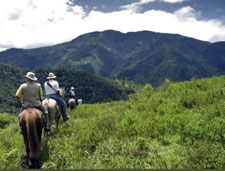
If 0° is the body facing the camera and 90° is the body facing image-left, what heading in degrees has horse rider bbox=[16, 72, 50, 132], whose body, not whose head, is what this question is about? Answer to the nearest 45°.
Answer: approximately 180°

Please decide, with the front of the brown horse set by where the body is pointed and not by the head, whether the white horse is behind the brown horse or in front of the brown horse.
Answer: in front

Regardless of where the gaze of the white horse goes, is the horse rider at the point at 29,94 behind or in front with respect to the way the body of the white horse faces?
behind

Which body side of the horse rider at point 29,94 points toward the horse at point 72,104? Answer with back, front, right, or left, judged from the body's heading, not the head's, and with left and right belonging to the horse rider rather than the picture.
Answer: front

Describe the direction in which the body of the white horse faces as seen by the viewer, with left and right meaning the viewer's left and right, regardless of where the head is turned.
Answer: facing away from the viewer and to the right of the viewer

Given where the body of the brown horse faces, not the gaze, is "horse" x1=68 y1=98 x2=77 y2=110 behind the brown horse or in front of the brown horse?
in front

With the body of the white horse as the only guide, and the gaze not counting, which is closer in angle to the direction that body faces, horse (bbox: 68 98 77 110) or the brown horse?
the horse

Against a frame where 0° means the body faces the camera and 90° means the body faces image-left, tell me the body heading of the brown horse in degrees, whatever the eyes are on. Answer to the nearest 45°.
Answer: approximately 180°

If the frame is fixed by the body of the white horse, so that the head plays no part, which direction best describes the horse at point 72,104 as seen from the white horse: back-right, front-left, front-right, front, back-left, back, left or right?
front-left
